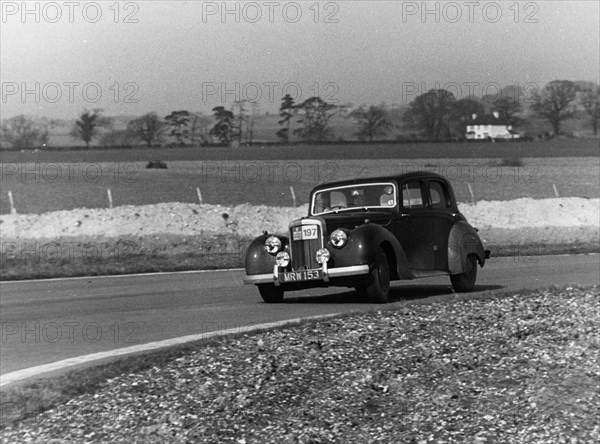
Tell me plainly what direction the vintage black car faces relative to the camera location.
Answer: facing the viewer and to the left of the viewer
